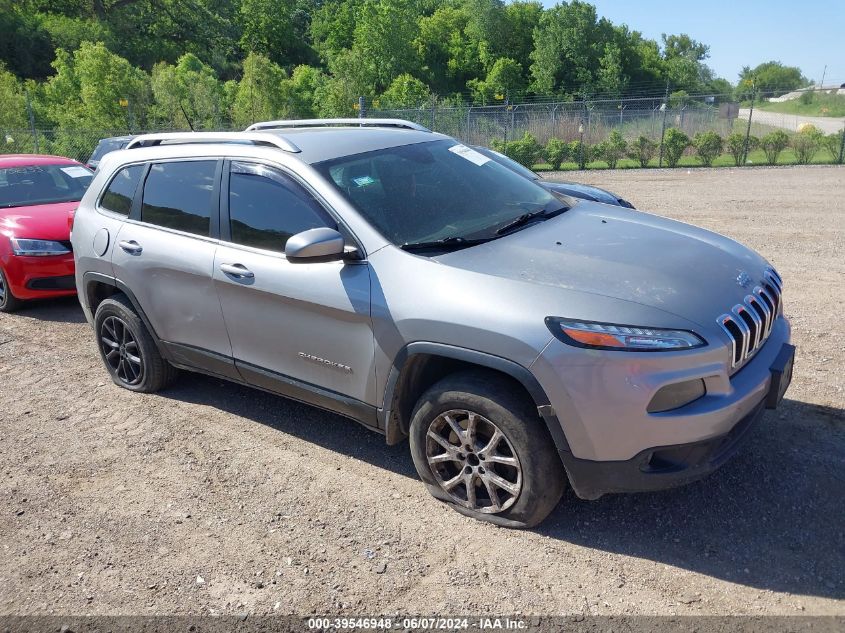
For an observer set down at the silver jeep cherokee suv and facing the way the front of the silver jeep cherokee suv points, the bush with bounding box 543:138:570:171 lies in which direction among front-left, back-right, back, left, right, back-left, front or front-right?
back-left

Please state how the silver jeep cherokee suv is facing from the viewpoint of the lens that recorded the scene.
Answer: facing the viewer and to the right of the viewer

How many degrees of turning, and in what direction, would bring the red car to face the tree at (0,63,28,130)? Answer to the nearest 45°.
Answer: approximately 135° to its left

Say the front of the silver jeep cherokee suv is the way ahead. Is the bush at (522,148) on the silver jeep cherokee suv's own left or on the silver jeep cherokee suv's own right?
on the silver jeep cherokee suv's own left

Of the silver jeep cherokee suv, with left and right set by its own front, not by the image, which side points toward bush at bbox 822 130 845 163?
left

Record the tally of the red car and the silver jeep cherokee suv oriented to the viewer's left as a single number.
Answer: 0

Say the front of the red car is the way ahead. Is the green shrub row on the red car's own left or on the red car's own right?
on the red car's own left

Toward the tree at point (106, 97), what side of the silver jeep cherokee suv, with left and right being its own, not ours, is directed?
back

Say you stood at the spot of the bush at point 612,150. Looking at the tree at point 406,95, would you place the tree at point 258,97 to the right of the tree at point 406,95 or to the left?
left

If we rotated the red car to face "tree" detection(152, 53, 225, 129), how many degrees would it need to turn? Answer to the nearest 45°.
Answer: approximately 135° to its left

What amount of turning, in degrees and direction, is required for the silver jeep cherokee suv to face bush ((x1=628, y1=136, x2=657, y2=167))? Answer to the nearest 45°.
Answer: approximately 135° to its left
